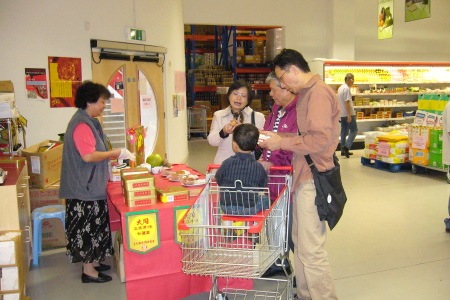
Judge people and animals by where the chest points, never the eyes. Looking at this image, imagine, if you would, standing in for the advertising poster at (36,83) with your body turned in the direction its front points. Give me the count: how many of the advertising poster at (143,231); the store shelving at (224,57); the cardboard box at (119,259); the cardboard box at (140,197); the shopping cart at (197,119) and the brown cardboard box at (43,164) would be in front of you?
4

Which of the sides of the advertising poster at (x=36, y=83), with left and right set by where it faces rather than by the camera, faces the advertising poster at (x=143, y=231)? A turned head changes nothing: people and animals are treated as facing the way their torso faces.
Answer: front

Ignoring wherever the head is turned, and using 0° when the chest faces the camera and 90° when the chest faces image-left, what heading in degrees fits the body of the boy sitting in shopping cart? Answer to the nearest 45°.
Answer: approximately 180°

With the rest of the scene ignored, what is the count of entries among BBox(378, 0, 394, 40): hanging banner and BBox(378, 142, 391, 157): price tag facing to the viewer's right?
0

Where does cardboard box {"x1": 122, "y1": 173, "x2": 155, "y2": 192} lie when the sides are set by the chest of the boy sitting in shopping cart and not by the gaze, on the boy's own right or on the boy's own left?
on the boy's own left

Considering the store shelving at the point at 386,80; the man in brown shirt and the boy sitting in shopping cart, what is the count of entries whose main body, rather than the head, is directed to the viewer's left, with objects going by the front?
1

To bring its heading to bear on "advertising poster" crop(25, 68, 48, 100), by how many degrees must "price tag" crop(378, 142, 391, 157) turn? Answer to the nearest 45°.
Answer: approximately 45° to its right

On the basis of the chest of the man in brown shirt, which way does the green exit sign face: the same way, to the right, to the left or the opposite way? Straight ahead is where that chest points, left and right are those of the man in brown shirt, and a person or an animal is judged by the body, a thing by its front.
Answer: to the left

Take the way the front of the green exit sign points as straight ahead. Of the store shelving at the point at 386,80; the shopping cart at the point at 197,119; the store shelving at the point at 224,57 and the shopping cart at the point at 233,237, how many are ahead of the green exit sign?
1

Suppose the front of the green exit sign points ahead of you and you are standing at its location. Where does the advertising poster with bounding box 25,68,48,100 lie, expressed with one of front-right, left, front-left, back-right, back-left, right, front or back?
front-right
